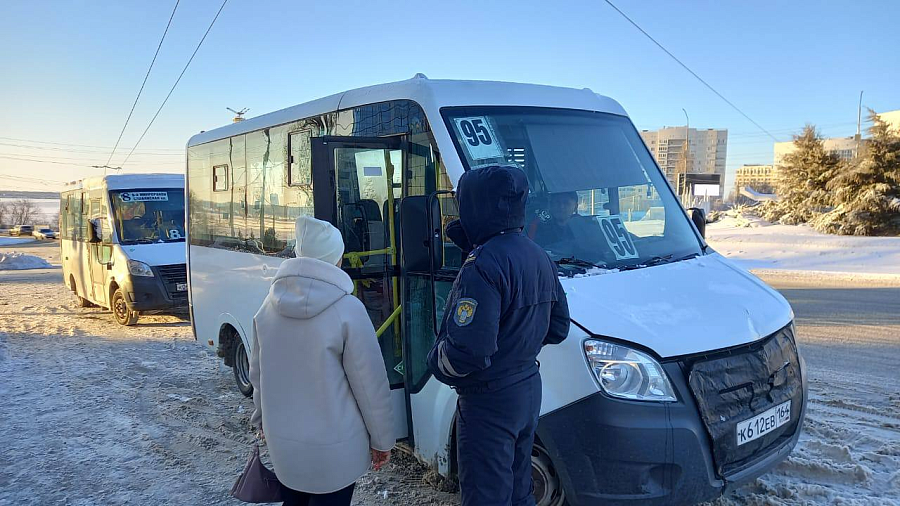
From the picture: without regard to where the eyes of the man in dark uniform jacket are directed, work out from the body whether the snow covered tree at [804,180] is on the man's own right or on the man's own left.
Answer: on the man's own right

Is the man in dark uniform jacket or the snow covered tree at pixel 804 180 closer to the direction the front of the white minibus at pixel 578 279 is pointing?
the man in dark uniform jacket

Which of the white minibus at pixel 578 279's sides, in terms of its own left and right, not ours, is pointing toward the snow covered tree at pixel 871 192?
left

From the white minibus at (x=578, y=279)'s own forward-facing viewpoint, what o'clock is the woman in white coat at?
The woman in white coat is roughly at 3 o'clock from the white minibus.

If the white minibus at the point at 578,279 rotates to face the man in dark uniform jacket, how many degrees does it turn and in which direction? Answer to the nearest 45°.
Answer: approximately 90° to its right

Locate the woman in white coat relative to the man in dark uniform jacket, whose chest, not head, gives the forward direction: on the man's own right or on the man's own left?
on the man's own left

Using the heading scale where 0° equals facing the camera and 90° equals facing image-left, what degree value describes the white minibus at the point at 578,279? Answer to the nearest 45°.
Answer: approximately 315°

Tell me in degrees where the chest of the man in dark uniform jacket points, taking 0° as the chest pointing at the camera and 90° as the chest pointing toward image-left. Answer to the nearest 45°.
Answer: approximately 135°

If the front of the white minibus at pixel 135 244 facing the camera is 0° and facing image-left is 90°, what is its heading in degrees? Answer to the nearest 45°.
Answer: approximately 315°
